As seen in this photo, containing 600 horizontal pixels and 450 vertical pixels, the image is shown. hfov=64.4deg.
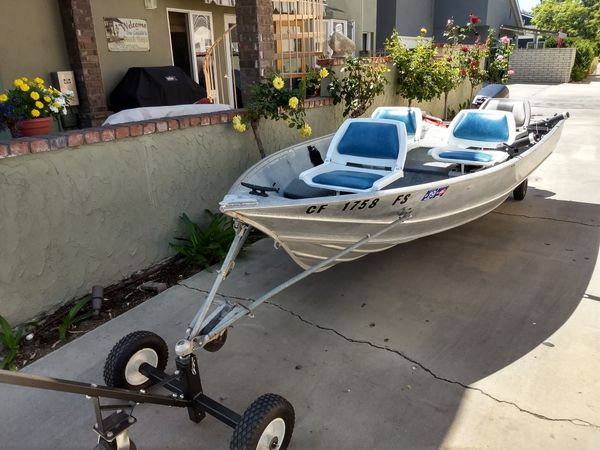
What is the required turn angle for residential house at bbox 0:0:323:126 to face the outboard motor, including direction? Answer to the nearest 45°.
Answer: approximately 45° to its left

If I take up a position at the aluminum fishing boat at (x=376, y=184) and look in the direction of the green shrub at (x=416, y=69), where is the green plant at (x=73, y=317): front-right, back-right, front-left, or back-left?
back-left

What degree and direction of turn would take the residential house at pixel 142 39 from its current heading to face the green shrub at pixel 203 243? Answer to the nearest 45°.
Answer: approximately 45° to its right

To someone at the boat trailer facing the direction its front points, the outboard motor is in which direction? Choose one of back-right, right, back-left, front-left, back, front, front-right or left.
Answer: back

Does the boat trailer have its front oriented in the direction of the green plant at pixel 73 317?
no

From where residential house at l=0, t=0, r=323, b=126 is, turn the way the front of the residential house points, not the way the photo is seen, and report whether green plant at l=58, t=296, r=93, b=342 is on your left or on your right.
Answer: on your right

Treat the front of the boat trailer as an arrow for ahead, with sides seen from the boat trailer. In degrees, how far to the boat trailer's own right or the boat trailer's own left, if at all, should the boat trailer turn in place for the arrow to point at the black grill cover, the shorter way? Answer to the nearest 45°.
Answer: approximately 135° to the boat trailer's own right

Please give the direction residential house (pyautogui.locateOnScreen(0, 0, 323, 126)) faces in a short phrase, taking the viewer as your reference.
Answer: facing the viewer and to the right of the viewer

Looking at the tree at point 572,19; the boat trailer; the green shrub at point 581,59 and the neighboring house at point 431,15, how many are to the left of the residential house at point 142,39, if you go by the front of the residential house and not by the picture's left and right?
3

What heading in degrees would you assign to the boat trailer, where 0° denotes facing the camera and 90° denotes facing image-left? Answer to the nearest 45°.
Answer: approximately 45°

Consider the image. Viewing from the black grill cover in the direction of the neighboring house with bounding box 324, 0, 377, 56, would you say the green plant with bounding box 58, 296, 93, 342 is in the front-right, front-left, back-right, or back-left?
back-right

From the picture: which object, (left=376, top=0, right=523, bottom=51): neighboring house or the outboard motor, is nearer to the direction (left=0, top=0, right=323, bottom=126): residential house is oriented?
the outboard motor

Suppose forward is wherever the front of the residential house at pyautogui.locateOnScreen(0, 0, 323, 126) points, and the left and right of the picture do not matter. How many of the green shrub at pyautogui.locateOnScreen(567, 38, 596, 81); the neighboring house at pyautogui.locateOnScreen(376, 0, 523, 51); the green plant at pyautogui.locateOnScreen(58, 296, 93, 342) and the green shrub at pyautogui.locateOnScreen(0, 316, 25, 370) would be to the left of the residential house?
2

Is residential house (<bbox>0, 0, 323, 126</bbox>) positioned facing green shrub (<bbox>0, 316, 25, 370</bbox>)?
no

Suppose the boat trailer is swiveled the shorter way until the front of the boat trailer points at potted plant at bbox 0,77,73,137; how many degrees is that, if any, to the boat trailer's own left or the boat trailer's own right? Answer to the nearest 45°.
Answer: approximately 90° to the boat trailer's own right

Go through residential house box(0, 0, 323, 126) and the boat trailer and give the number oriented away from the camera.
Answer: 0

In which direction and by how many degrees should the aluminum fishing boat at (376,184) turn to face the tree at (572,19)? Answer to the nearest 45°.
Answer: approximately 135° to its right

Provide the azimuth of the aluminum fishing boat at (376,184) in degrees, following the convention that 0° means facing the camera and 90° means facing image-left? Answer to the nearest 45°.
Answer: approximately 45°

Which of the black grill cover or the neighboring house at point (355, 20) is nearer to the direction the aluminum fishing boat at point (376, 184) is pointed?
the black grill cover

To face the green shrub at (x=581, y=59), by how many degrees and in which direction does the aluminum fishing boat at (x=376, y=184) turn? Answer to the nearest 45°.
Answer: approximately 135° to its right
